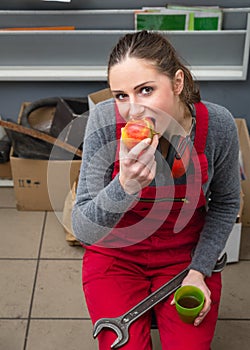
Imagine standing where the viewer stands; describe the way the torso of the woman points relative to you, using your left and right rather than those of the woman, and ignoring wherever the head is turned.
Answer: facing the viewer

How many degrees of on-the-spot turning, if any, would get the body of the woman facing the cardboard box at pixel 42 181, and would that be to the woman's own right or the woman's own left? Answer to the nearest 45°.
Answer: approximately 135° to the woman's own right

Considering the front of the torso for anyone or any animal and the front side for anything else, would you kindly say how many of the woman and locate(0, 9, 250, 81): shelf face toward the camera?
2

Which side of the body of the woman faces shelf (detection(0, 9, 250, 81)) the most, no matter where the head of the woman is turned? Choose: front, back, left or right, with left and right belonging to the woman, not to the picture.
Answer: back
